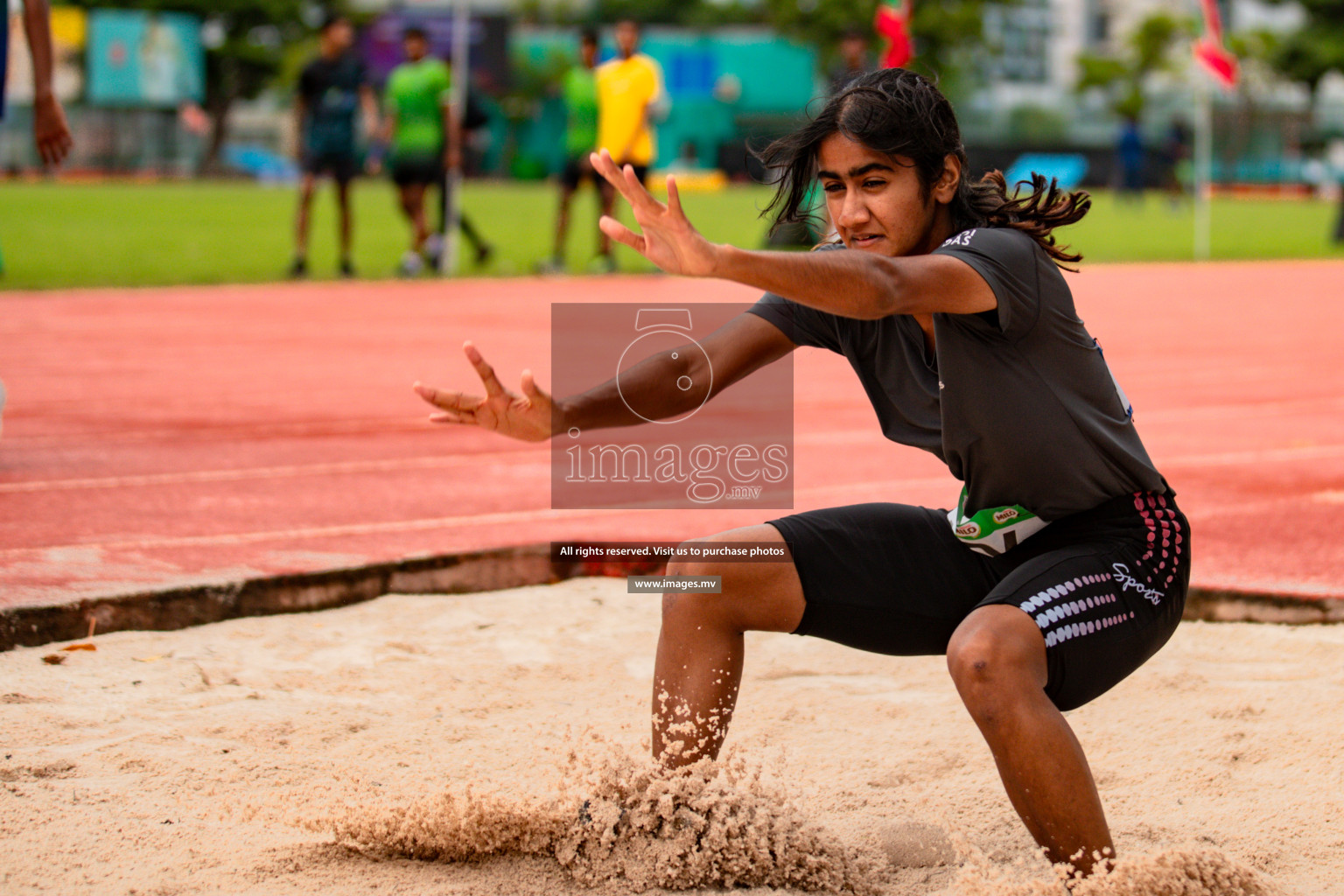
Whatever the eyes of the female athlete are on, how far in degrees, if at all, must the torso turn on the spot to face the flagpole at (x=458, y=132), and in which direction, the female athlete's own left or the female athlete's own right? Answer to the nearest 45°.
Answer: approximately 135° to the female athlete's own right

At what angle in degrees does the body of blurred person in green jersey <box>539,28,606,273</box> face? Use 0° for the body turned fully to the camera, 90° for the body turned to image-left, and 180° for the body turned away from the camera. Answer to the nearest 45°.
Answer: approximately 45°

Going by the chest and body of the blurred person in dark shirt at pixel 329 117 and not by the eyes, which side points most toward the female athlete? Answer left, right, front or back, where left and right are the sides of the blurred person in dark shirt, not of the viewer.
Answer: front

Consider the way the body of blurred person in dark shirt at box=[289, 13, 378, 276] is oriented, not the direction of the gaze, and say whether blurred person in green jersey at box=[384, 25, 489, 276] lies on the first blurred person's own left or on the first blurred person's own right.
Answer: on the first blurred person's own left

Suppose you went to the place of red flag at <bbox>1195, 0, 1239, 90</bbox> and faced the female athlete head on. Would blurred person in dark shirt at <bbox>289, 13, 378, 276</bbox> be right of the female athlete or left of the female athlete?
right

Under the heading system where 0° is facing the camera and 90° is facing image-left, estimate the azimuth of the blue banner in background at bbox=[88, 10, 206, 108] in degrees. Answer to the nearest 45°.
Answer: approximately 0°

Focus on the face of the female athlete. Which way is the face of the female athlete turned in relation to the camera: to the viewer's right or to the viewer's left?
to the viewer's left

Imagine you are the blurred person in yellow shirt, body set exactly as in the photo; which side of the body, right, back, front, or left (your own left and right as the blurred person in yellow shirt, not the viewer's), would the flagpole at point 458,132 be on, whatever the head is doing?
right

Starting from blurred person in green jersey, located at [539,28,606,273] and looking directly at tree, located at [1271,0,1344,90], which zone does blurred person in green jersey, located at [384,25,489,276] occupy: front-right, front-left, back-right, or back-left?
back-left
